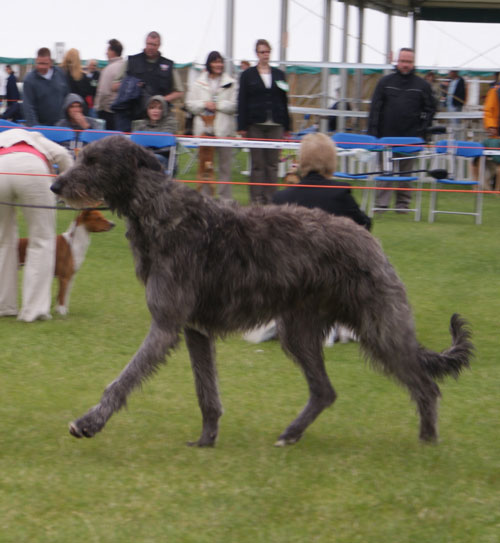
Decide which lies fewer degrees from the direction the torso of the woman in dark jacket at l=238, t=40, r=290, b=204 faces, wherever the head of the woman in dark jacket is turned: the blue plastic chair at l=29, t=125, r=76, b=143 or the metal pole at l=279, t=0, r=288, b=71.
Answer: the blue plastic chair

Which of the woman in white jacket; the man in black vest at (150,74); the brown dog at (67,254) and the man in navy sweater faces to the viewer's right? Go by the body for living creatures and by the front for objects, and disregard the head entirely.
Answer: the brown dog

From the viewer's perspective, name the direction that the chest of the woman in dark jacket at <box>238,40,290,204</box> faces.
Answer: toward the camera

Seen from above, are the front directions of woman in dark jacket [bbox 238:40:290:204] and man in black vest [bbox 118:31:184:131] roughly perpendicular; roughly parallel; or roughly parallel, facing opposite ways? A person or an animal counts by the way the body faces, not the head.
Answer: roughly parallel

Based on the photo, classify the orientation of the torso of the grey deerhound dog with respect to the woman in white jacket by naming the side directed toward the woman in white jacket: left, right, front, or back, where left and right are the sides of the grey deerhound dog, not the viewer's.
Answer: right

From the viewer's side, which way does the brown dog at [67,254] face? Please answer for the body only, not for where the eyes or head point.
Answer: to the viewer's right

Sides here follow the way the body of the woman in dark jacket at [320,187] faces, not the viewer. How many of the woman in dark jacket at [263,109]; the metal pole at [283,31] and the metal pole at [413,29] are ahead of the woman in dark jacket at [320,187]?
3

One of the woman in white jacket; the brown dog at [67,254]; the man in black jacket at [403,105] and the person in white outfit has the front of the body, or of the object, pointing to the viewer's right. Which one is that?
the brown dog

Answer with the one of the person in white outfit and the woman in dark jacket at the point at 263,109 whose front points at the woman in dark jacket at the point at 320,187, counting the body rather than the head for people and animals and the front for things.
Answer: the woman in dark jacket at the point at 263,109

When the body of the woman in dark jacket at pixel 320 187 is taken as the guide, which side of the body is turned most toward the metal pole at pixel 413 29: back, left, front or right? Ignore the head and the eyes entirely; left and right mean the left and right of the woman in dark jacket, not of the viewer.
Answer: front

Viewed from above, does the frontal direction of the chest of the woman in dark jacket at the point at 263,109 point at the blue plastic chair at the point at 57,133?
no

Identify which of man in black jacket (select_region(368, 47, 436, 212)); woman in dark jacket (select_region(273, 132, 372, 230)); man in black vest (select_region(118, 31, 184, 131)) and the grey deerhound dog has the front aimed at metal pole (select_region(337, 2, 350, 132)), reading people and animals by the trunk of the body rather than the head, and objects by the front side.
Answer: the woman in dark jacket

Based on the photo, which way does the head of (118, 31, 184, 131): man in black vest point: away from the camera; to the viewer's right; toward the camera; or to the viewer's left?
toward the camera

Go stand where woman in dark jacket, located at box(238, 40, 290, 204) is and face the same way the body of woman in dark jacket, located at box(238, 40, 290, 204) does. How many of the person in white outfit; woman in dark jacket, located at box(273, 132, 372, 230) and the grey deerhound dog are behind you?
0

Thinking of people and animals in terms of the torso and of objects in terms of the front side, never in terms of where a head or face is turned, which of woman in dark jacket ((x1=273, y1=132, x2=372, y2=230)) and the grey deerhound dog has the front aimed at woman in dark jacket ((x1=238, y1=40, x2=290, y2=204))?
woman in dark jacket ((x1=273, y1=132, x2=372, y2=230))

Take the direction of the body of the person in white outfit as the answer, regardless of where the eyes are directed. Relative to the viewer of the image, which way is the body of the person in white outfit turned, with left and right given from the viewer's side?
facing away from the viewer

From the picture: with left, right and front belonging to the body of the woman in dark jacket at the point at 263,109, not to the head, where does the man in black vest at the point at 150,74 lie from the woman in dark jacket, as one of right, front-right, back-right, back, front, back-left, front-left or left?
right
